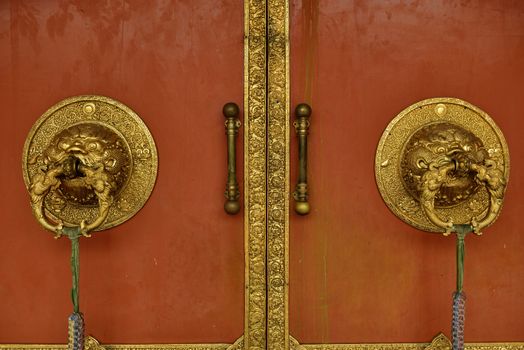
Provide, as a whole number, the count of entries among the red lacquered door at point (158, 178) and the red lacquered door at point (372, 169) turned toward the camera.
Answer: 2

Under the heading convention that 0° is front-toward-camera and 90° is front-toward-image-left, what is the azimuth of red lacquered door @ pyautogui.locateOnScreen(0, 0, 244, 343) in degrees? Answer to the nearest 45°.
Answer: approximately 0°

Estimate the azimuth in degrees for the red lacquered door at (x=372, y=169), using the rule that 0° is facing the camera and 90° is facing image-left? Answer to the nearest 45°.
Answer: approximately 0°
